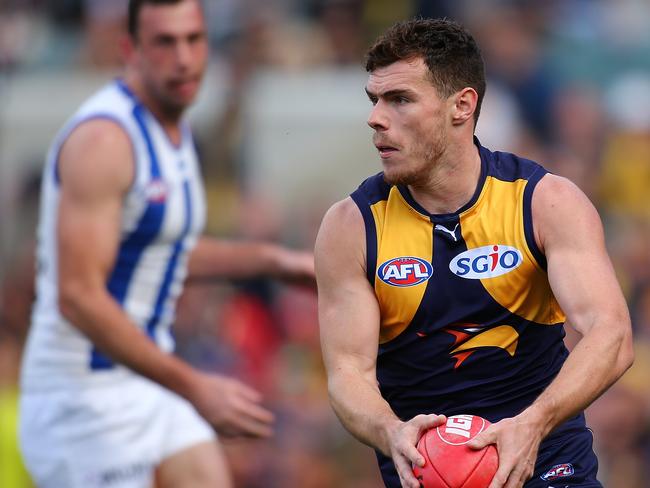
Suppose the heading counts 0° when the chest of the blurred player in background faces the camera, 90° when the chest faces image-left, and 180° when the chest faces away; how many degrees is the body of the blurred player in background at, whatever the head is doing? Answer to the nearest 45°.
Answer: approximately 315°
